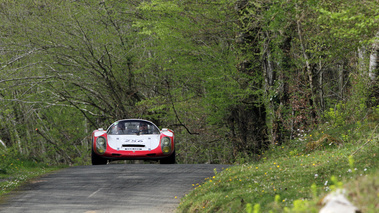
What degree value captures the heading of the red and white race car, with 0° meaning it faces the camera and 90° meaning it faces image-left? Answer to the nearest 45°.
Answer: approximately 0°
